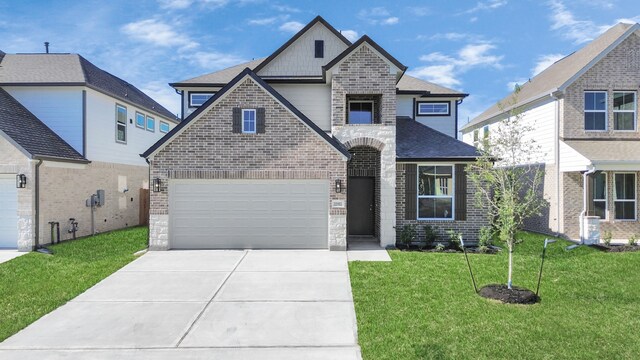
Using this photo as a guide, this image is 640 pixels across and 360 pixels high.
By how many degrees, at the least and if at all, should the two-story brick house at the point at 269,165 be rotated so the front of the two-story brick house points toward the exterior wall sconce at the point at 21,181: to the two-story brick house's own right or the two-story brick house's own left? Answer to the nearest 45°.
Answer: approximately 90° to the two-story brick house's own right

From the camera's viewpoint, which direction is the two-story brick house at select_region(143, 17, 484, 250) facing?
toward the camera

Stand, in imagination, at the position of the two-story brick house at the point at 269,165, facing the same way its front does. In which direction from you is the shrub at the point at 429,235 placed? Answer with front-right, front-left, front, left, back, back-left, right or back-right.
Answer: left

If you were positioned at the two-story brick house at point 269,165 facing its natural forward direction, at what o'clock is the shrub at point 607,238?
The shrub is roughly at 9 o'clock from the two-story brick house.

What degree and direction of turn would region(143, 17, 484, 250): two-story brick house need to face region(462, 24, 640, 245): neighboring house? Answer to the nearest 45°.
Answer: approximately 90° to its left

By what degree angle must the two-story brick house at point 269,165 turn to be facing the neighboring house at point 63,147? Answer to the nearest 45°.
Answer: approximately 90° to its right

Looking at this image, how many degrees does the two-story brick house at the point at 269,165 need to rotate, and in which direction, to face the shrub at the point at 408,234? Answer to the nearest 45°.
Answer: approximately 90° to its left

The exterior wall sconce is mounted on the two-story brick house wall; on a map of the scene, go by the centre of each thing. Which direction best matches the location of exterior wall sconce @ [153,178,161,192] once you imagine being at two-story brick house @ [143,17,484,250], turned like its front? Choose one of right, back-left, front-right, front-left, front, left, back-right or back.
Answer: right
